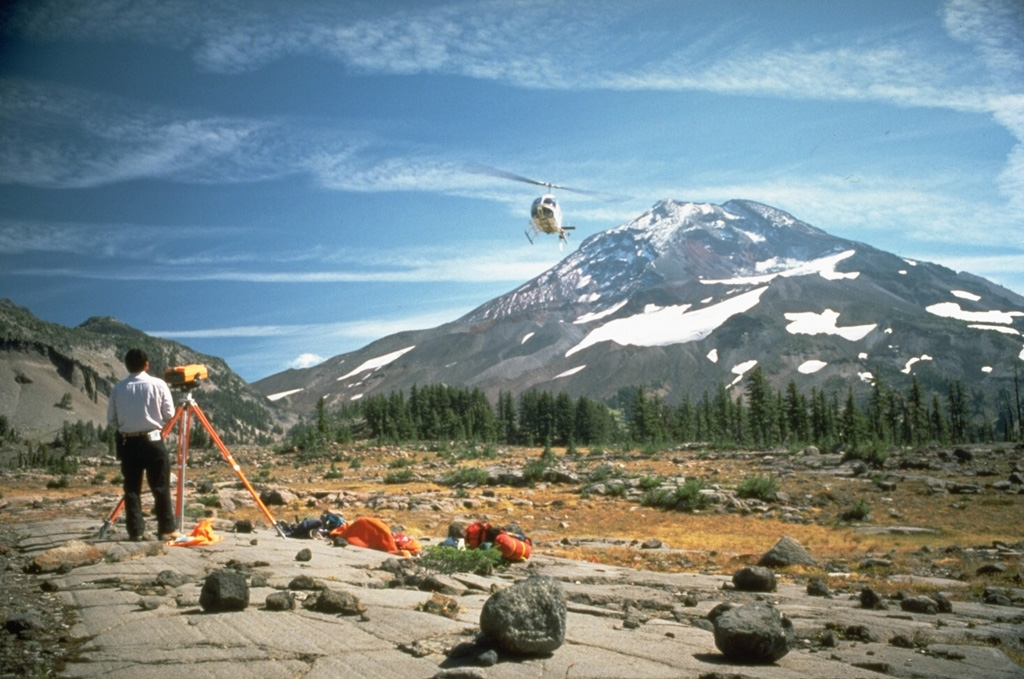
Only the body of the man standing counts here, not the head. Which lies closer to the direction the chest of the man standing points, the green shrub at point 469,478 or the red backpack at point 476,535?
the green shrub

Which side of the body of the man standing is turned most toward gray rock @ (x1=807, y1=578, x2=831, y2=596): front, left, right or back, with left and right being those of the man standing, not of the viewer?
right

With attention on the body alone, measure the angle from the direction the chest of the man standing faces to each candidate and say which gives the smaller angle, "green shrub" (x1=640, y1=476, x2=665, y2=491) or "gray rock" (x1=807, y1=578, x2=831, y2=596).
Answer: the green shrub

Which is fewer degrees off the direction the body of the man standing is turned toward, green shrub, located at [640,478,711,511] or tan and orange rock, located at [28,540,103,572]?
the green shrub

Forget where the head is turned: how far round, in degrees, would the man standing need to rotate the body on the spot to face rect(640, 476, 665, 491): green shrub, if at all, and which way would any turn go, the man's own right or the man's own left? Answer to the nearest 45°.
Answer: approximately 45° to the man's own right

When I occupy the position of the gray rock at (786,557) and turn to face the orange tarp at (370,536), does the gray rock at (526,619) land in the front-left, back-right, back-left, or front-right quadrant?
front-left

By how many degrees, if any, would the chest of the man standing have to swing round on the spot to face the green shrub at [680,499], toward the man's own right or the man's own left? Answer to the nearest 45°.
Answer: approximately 45° to the man's own right

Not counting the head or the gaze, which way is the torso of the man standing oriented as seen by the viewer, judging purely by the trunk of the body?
away from the camera

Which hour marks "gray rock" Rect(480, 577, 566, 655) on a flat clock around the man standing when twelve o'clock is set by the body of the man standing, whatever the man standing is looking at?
The gray rock is roughly at 5 o'clock from the man standing.

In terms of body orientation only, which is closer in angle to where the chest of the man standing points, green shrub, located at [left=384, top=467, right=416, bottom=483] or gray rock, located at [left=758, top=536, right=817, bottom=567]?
the green shrub

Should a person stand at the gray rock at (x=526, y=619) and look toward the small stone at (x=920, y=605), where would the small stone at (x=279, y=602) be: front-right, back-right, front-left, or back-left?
back-left
